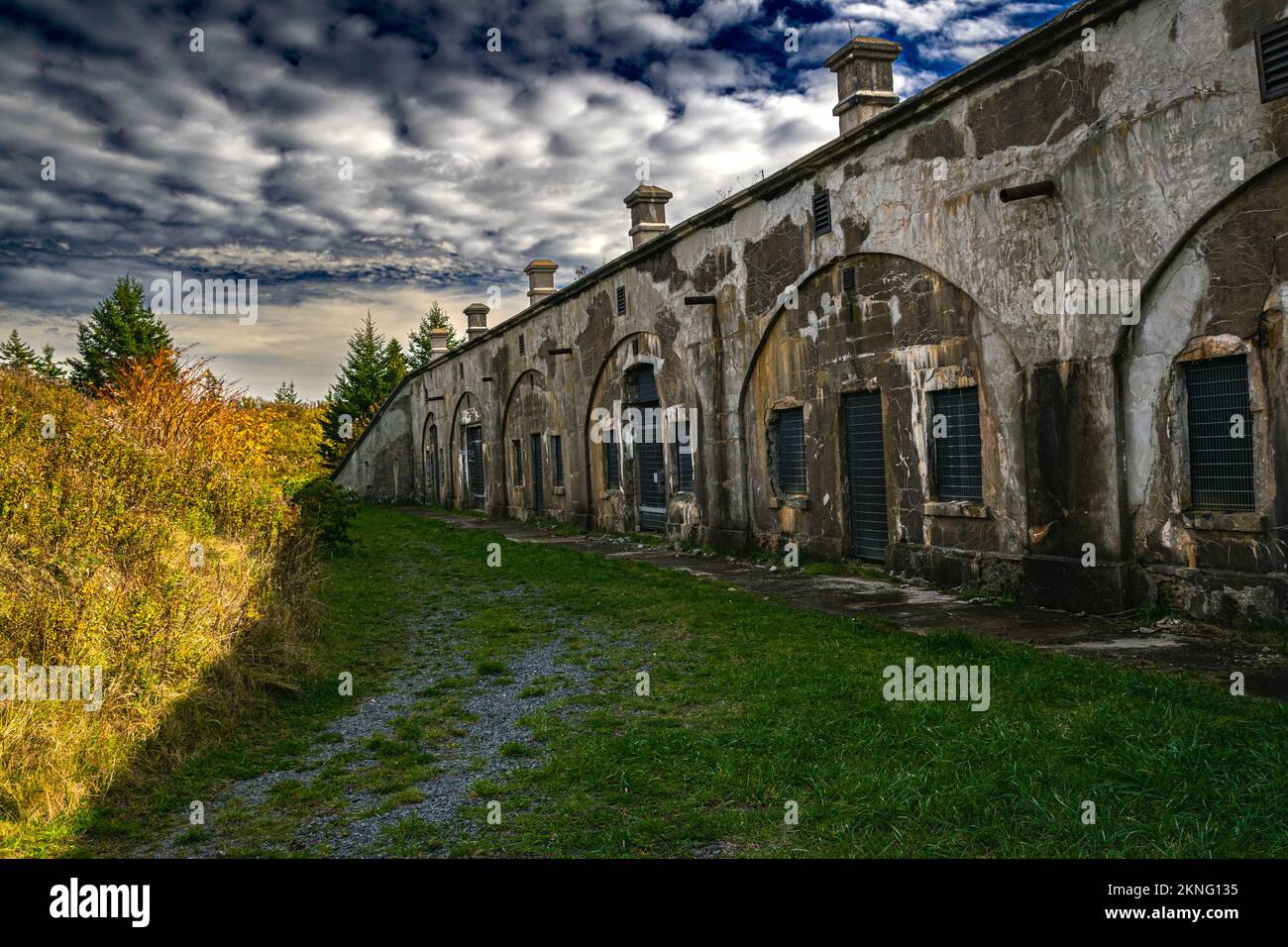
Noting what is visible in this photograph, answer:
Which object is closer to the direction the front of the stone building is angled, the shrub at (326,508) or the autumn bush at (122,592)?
the autumn bush

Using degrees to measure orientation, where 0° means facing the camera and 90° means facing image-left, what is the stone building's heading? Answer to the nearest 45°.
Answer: approximately 45°

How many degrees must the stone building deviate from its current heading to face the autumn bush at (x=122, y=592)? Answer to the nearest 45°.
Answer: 0° — it already faces it

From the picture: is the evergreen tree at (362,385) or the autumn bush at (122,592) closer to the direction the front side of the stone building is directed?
the autumn bush

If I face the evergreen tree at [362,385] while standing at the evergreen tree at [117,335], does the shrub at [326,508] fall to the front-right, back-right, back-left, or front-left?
front-right

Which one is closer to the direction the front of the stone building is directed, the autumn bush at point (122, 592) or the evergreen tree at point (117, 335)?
the autumn bush

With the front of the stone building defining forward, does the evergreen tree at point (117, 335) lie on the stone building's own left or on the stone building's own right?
on the stone building's own right

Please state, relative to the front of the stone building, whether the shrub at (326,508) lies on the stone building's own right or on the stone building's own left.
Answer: on the stone building's own right

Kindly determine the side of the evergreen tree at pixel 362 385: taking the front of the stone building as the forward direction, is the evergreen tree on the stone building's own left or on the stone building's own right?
on the stone building's own right
